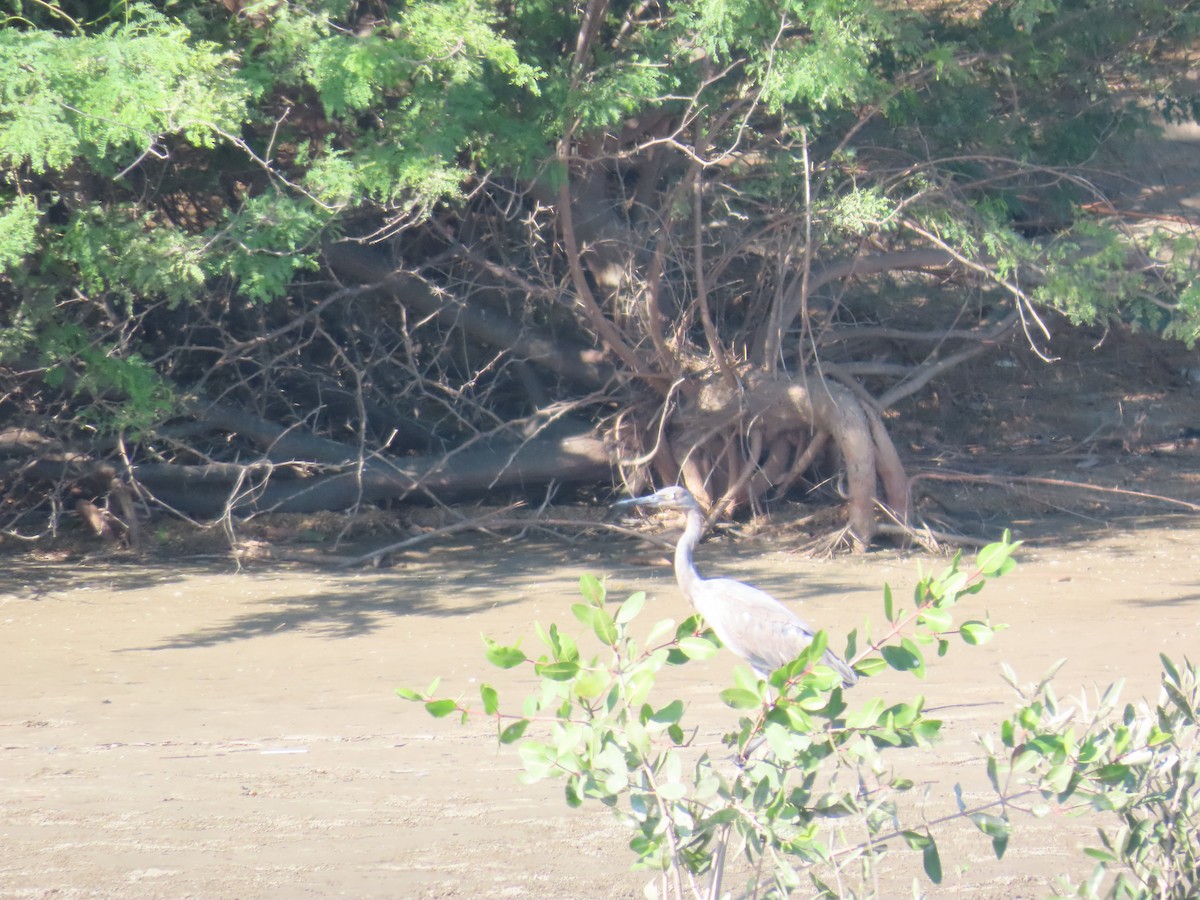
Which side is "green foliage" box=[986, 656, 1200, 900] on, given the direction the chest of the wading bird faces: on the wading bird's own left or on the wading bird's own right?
on the wading bird's own left

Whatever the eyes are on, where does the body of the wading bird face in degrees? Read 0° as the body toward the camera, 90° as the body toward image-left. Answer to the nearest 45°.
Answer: approximately 90°

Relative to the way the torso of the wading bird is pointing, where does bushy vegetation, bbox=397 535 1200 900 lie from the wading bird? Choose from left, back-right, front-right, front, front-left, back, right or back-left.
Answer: left

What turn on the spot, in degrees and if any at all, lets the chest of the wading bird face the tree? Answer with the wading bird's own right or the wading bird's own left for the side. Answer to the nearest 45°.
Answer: approximately 90° to the wading bird's own right

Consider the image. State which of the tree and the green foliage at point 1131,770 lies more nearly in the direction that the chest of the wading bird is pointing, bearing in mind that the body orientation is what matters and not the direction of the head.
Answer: the tree
